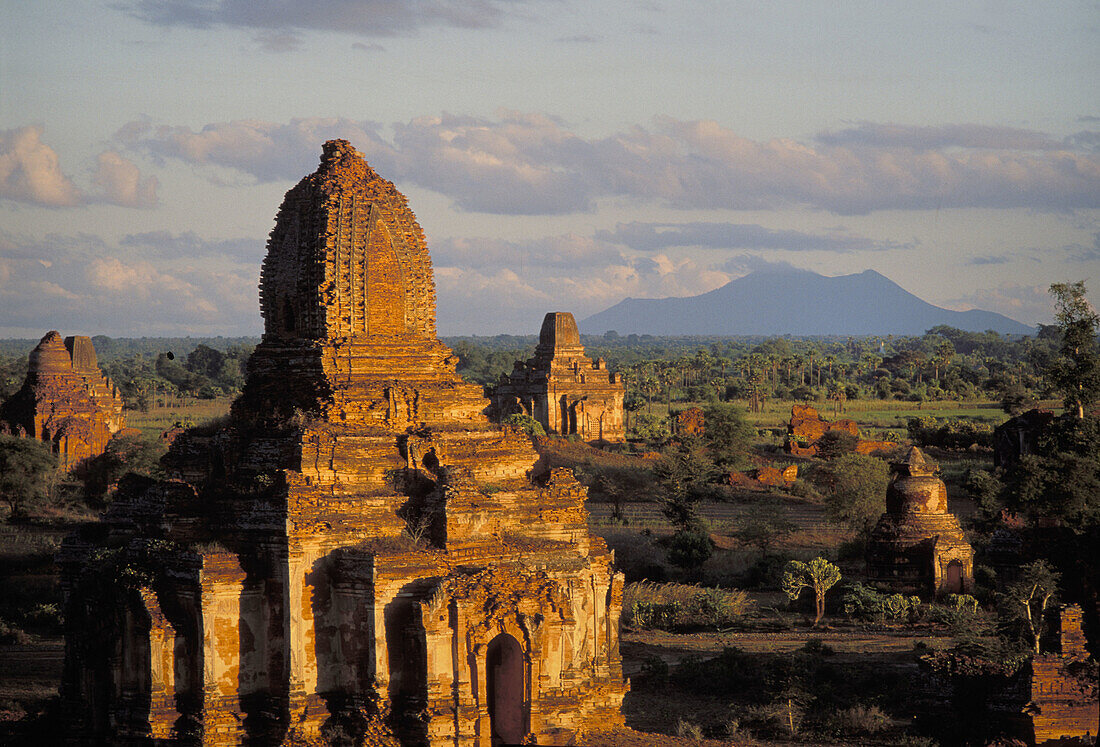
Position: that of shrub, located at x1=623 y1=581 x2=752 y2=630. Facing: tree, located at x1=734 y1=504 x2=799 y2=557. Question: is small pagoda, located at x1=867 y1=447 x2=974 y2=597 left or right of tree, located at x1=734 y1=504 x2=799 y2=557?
right

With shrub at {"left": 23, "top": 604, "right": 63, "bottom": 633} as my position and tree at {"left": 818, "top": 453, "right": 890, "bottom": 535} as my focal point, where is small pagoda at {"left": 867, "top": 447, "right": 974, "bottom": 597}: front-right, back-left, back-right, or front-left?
front-right

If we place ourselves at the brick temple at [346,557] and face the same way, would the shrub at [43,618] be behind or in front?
behind

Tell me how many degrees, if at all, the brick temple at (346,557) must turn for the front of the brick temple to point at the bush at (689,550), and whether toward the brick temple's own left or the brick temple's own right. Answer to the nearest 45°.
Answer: approximately 90° to the brick temple's own left

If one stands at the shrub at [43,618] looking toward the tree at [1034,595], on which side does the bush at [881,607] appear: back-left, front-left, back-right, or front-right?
front-left

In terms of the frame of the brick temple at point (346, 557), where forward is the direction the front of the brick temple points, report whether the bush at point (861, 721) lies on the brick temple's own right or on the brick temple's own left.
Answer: on the brick temple's own left

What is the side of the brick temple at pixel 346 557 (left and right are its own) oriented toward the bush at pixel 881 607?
left

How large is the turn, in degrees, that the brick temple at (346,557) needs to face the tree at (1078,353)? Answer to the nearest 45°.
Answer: approximately 90° to its left

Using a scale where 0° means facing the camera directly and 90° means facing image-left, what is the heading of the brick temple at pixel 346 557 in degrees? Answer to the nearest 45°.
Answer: approximately 315°

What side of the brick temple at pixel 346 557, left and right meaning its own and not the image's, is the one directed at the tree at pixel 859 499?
left

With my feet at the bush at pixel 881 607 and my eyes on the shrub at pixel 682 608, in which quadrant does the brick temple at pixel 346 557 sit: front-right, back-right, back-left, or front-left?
front-left

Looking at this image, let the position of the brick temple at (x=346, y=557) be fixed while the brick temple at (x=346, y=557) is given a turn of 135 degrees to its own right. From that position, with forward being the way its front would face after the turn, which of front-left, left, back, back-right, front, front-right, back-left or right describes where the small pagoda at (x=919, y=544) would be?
back-right

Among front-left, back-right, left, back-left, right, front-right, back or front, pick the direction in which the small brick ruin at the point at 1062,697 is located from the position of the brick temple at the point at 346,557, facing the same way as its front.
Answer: front-left

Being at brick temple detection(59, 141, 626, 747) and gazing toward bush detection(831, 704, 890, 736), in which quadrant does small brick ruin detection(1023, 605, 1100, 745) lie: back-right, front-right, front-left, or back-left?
front-right
